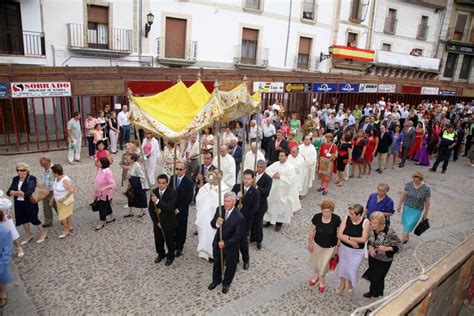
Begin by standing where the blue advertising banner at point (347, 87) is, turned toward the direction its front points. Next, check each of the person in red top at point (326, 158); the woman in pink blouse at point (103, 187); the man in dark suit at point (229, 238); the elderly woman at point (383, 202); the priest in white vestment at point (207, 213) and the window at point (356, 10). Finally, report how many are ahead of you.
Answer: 5

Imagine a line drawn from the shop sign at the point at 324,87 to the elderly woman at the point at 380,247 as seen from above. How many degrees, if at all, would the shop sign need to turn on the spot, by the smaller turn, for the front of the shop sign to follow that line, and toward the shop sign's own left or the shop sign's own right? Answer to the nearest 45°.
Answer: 0° — it already faces them

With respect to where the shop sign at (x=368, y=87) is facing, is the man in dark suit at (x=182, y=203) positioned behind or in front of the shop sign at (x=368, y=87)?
in front

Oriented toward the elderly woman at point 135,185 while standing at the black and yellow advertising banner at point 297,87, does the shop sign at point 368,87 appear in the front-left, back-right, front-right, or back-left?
back-left

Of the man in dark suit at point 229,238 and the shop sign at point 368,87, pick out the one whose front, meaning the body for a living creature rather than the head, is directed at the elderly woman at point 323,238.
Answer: the shop sign

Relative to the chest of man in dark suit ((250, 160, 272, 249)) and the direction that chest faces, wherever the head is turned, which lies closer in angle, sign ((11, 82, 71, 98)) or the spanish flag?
the sign

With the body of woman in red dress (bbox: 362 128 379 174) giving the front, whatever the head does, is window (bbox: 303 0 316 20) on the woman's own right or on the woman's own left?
on the woman's own right

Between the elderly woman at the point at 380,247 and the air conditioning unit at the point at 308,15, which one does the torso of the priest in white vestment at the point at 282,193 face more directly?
the elderly woman

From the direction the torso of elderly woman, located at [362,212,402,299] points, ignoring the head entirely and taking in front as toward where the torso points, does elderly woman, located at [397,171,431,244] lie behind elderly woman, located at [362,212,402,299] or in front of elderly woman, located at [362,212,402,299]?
behind
